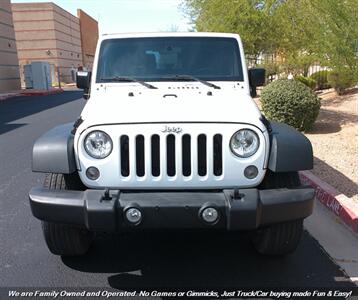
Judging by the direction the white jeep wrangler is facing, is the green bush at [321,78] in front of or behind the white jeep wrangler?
behind

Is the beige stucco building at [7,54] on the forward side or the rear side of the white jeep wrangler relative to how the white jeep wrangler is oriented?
on the rear side

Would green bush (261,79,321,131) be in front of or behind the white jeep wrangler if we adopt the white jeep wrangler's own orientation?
behind

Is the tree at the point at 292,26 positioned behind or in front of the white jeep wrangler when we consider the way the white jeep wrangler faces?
behind

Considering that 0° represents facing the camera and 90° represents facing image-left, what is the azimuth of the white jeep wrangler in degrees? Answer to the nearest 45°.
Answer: approximately 0°

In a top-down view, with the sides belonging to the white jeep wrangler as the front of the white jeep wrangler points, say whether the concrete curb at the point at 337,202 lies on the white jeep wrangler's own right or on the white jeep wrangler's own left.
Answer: on the white jeep wrangler's own left
